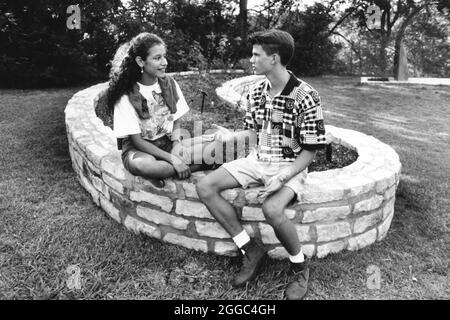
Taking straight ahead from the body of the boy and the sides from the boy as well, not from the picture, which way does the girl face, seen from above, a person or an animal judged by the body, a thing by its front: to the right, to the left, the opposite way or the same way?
to the left

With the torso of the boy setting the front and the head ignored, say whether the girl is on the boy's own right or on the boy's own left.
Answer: on the boy's own right

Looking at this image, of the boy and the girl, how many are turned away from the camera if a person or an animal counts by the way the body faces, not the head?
0

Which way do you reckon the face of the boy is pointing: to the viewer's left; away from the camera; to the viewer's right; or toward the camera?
to the viewer's left

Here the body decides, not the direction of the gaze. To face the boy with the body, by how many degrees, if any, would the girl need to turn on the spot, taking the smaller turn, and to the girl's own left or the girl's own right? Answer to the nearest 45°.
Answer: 0° — they already face them
